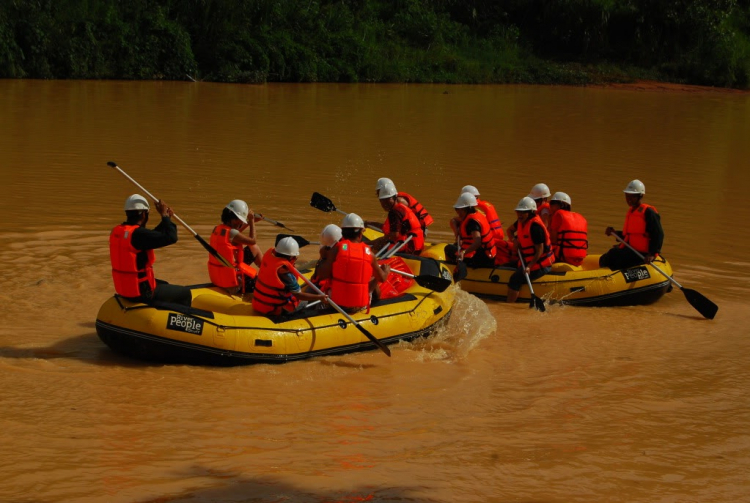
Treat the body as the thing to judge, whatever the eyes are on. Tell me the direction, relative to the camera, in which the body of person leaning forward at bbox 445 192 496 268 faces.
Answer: to the viewer's left

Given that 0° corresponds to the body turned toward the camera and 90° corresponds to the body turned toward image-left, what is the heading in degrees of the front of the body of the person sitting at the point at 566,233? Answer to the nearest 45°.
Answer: approximately 135°

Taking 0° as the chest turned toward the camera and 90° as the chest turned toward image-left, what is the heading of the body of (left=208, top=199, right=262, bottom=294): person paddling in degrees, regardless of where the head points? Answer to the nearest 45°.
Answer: approximately 270°

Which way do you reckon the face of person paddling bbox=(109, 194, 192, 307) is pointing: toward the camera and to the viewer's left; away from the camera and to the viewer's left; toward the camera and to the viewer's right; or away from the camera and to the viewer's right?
away from the camera and to the viewer's right

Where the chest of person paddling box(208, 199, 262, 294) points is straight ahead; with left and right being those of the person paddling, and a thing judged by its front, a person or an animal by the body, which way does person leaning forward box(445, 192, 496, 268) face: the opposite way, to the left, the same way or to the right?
the opposite way

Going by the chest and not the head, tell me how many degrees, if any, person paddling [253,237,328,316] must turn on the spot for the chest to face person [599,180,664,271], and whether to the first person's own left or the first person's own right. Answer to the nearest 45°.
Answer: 0° — they already face them

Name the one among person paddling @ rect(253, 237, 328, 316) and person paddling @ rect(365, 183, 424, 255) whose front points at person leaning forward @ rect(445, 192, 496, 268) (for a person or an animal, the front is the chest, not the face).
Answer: person paddling @ rect(253, 237, 328, 316)

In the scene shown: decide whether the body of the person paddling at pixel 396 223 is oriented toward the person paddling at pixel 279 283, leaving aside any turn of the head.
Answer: no

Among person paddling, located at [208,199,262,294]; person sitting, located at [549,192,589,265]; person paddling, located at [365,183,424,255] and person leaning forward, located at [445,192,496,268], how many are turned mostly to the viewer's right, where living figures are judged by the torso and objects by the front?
1

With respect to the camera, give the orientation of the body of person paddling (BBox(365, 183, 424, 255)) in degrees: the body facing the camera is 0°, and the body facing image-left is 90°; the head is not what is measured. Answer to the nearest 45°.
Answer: approximately 90°

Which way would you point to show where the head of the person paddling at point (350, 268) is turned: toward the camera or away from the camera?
away from the camera

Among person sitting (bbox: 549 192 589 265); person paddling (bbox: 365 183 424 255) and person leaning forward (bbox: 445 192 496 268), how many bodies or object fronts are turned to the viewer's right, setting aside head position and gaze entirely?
0

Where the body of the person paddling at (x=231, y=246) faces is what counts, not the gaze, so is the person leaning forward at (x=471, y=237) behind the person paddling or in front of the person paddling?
in front
